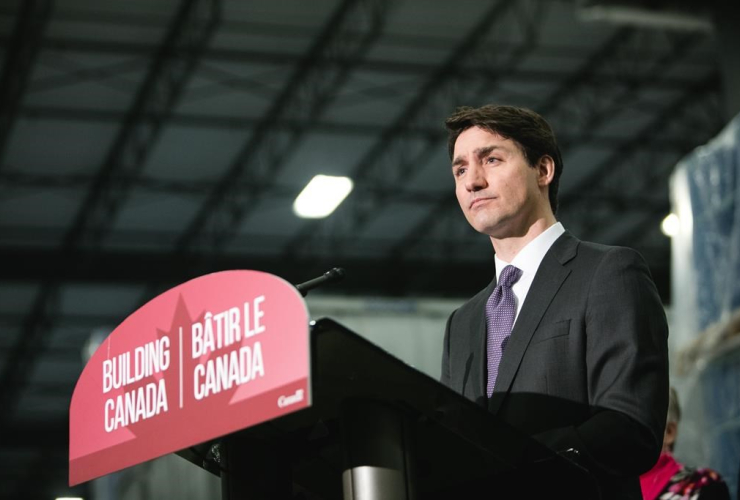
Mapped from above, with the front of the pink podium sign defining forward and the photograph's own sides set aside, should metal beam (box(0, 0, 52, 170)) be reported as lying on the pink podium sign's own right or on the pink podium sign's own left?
on the pink podium sign's own right

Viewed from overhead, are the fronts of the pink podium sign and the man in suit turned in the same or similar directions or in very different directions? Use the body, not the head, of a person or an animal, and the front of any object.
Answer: same or similar directions

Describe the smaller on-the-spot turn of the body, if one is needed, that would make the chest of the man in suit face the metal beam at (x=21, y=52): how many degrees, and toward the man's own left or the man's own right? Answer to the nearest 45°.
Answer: approximately 90° to the man's own right

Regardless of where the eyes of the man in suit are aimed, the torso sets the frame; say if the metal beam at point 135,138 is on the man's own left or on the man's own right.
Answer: on the man's own right

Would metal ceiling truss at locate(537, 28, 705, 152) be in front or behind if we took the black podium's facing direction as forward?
behind

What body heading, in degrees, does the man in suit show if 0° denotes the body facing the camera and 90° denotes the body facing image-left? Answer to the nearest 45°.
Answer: approximately 45°

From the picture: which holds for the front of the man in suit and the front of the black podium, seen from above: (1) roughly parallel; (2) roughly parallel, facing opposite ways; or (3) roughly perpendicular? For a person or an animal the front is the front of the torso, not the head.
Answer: roughly parallel

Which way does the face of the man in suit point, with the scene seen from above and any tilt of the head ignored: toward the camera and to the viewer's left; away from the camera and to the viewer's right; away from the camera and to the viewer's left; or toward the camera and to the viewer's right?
toward the camera and to the viewer's left

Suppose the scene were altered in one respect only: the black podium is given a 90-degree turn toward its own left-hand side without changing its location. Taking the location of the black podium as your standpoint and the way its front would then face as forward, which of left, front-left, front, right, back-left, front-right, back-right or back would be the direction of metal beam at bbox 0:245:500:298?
back-left
